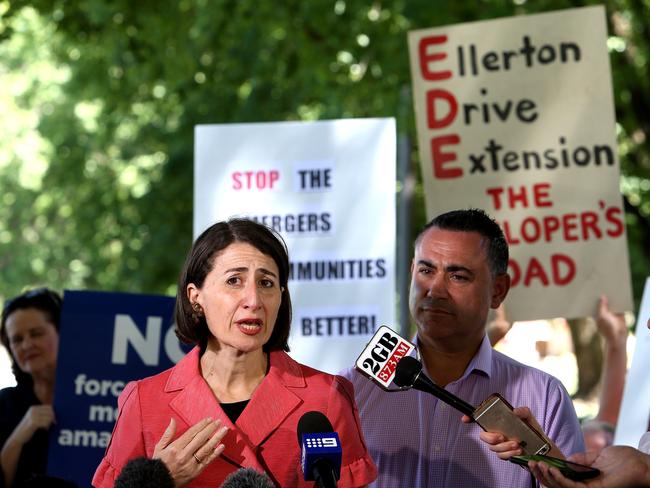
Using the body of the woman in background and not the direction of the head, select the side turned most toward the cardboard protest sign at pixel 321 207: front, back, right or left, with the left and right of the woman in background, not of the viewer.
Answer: left

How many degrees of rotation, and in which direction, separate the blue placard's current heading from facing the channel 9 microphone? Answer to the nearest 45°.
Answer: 0° — it already faces it

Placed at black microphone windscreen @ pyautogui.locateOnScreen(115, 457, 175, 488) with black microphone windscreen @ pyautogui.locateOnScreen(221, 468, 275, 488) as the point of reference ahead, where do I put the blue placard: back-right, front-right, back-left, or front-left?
back-left

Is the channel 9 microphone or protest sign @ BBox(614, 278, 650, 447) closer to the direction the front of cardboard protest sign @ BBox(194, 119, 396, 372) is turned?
the channel 9 microphone

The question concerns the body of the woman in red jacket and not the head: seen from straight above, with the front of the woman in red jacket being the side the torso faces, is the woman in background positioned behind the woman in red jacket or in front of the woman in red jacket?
behind

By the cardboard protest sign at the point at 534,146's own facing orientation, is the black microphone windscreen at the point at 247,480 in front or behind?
in front

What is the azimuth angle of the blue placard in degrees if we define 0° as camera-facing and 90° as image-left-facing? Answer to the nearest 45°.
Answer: approximately 0°

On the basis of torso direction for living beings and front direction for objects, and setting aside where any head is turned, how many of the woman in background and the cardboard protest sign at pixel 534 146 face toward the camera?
2
